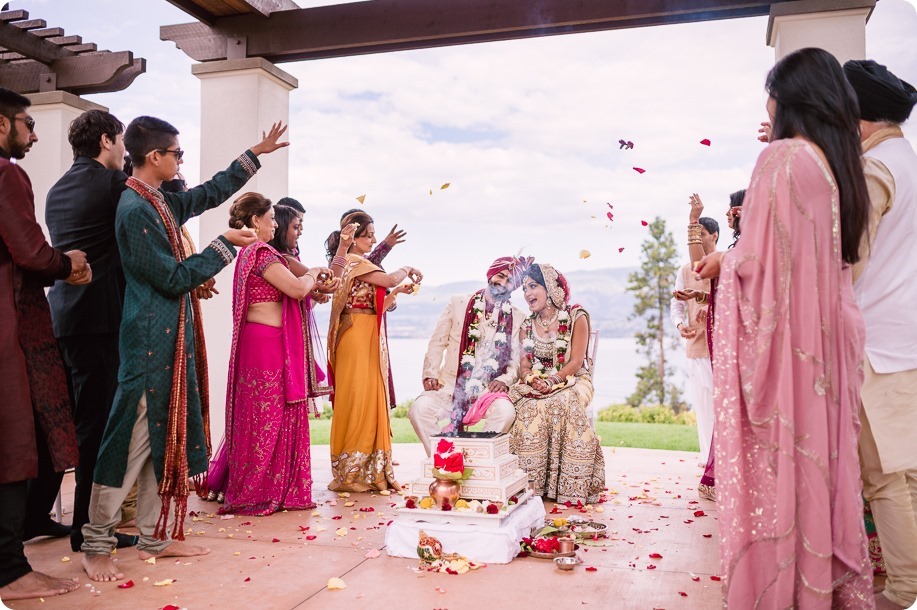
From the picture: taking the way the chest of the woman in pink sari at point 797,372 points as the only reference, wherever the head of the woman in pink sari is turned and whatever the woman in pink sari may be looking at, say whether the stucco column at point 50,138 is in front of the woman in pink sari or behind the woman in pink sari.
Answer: in front

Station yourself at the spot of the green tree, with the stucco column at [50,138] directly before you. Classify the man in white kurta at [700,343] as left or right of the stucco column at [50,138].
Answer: left

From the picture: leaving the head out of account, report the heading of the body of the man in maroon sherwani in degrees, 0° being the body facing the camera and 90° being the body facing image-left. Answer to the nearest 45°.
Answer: approximately 270°

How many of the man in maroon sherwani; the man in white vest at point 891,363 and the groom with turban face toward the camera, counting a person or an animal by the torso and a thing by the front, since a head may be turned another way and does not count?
1

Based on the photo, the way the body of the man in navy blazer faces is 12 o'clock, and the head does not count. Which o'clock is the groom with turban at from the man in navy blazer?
The groom with turban is roughly at 1 o'clock from the man in navy blazer.

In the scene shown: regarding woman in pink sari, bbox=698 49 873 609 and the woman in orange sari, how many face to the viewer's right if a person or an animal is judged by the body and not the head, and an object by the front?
1

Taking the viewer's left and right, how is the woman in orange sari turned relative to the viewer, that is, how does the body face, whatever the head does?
facing to the right of the viewer

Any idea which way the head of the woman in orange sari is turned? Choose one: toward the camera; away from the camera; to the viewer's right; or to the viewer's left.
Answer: to the viewer's right

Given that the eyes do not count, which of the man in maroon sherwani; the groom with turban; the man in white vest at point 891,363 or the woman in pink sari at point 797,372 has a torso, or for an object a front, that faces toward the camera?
the groom with turban

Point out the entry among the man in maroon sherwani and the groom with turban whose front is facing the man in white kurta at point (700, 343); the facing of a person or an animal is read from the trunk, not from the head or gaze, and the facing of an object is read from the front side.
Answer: the man in maroon sherwani

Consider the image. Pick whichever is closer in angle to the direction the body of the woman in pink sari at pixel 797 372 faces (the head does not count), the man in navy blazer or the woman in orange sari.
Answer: the woman in orange sari

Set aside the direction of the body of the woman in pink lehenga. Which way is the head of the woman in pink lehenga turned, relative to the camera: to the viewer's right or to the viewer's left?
to the viewer's right

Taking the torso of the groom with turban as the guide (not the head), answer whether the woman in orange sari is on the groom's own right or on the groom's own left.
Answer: on the groom's own right
